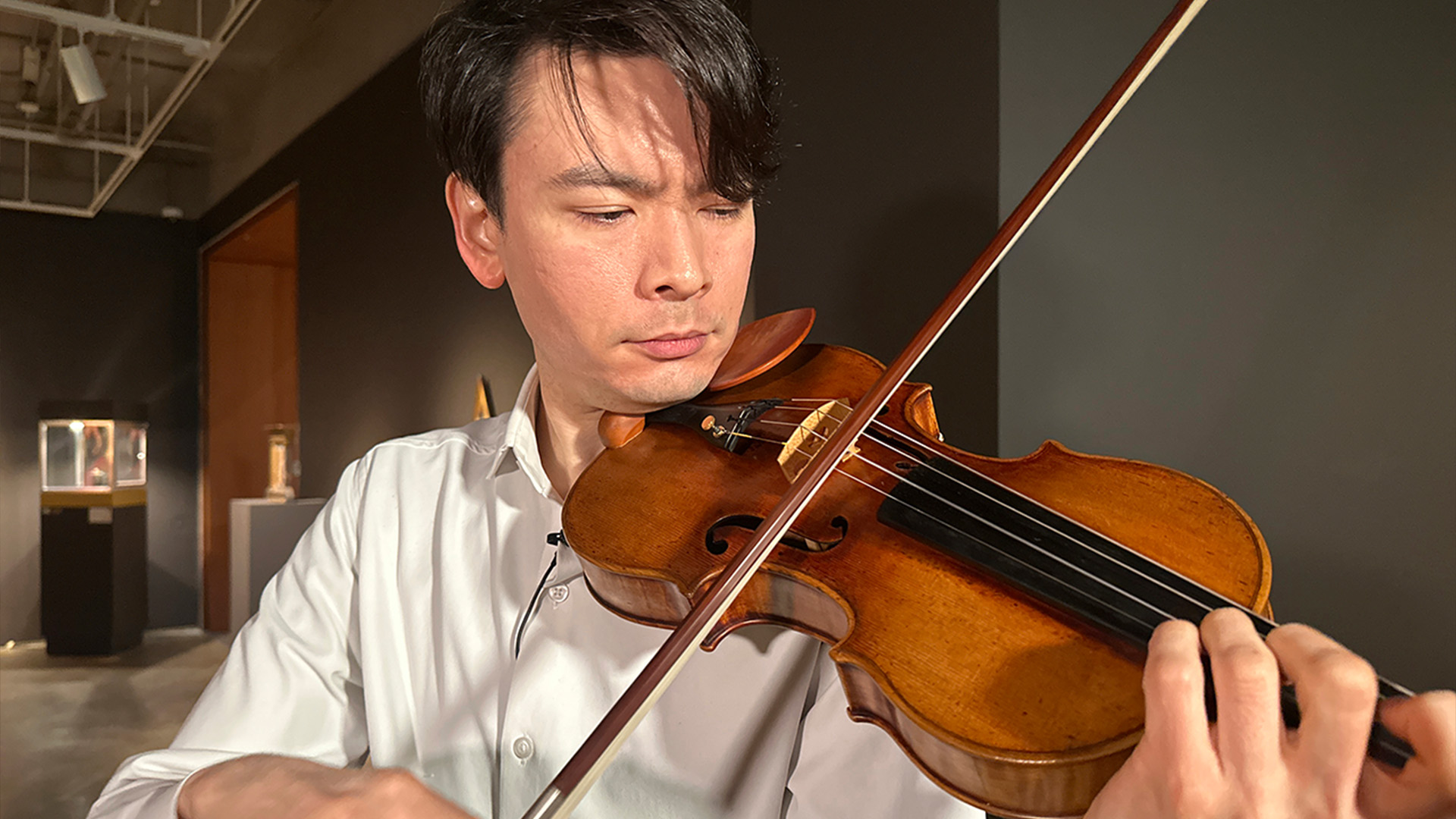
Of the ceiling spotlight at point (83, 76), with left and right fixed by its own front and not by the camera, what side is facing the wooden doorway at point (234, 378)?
front

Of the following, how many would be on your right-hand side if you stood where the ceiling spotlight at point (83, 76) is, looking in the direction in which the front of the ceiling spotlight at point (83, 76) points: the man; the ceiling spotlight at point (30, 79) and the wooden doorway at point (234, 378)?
1
